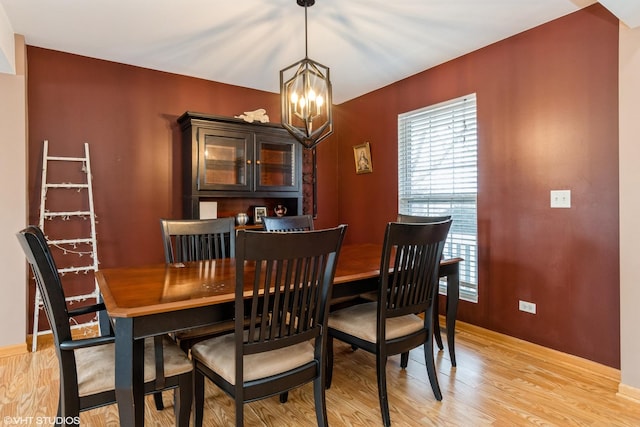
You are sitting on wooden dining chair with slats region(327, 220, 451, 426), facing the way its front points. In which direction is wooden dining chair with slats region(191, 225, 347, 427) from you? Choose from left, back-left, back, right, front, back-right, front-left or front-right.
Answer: left

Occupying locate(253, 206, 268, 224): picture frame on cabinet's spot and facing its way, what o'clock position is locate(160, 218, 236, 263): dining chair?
The dining chair is roughly at 2 o'clock from the picture frame on cabinet.

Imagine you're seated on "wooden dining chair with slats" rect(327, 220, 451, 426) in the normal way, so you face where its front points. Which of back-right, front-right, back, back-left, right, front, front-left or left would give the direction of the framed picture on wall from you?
front-right

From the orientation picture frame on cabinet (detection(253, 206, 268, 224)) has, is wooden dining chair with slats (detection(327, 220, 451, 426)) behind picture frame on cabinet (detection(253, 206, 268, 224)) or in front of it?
in front

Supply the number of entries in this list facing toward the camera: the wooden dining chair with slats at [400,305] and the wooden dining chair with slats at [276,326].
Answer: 0

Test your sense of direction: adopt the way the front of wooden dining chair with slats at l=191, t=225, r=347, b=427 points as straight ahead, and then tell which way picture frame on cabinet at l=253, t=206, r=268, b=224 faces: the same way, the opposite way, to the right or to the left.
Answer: the opposite way

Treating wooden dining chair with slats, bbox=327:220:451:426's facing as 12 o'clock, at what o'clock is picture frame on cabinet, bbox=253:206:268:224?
The picture frame on cabinet is roughly at 12 o'clock from the wooden dining chair with slats.

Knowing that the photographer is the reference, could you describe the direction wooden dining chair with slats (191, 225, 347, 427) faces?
facing away from the viewer and to the left of the viewer

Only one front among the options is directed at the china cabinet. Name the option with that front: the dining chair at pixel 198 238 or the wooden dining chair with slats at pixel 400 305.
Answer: the wooden dining chair with slats

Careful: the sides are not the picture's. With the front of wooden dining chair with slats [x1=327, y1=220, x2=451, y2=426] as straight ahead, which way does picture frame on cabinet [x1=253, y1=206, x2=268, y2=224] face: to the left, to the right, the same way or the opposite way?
the opposite way

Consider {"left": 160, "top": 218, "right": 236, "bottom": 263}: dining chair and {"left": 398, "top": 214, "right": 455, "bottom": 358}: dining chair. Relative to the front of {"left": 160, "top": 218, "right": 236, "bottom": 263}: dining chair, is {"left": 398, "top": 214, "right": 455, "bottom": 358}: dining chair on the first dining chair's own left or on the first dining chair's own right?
on the first dining chair's own left

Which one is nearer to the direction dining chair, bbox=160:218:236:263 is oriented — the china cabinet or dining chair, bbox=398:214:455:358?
the dining chair

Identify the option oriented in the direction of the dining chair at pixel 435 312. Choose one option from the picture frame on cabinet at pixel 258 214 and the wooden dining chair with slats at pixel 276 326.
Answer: the picture frame on cabinet
